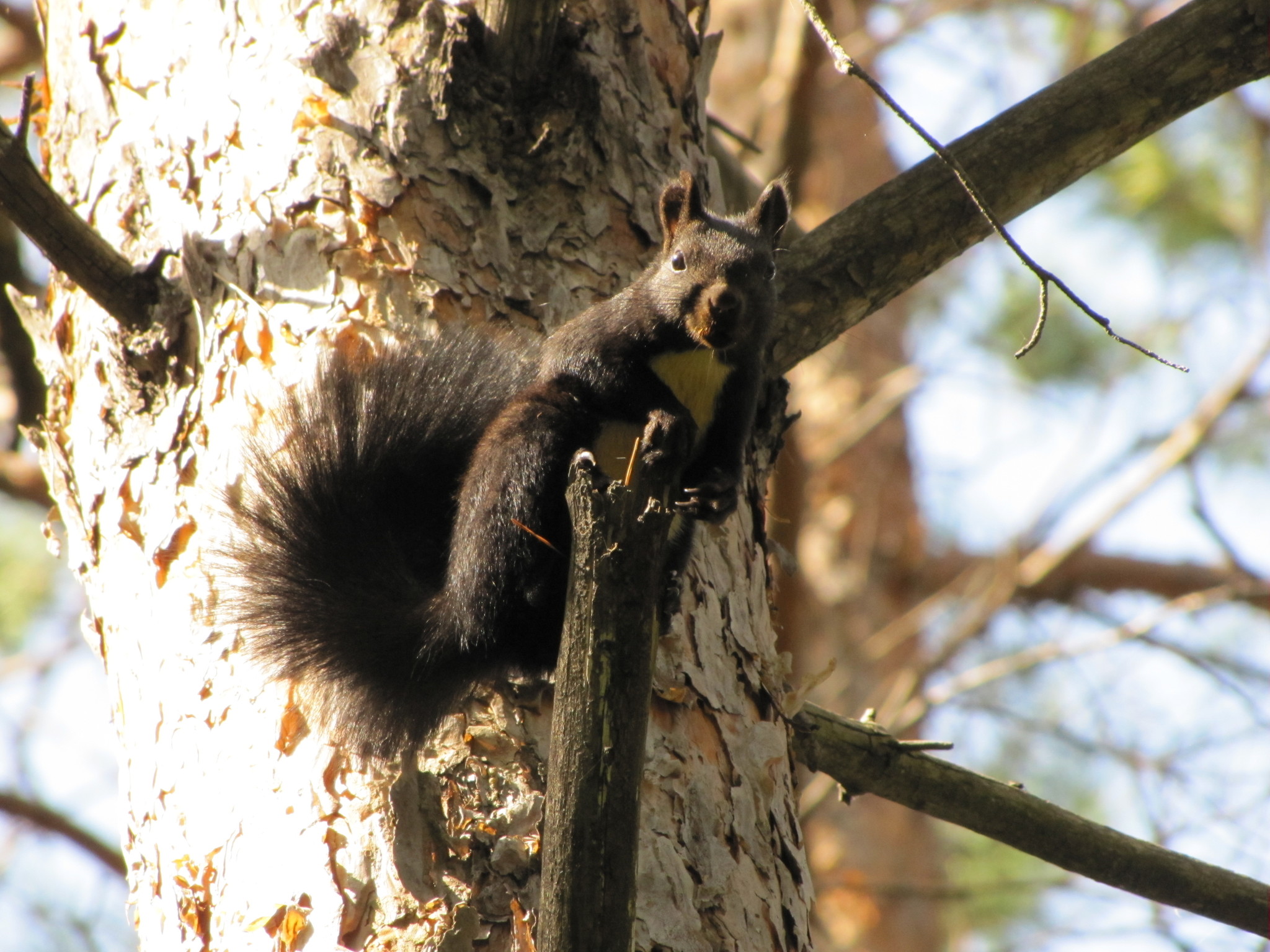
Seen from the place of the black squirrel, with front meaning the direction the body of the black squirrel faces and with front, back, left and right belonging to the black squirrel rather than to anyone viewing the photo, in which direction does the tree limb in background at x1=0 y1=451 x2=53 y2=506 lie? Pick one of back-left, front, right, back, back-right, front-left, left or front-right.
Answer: back

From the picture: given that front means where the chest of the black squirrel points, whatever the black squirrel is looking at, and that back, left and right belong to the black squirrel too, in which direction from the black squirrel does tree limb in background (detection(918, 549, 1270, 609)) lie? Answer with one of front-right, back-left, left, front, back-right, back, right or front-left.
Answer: left

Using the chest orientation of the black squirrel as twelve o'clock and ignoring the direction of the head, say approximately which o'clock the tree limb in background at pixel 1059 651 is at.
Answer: The tree limb in background is roughly at 9 o'clock from the black squirrel.

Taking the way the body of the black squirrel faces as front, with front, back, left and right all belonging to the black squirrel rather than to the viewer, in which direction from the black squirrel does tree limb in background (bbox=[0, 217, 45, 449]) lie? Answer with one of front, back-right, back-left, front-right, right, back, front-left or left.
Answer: back

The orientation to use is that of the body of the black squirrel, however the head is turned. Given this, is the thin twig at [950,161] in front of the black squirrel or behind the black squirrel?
in front

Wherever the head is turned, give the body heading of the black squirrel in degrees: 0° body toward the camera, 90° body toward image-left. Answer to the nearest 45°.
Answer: approximately 315°
